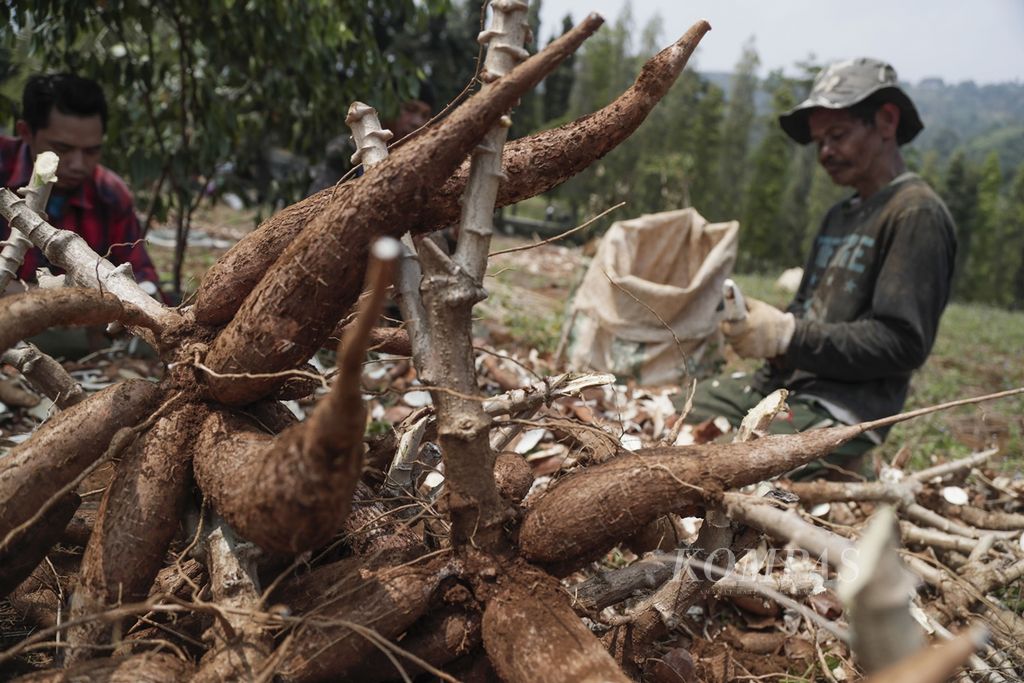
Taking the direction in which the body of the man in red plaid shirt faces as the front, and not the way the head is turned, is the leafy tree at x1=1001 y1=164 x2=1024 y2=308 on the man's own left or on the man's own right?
on the man's own left

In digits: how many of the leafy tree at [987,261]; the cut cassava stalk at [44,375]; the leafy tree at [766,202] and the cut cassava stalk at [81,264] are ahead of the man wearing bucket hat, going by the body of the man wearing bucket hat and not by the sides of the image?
2

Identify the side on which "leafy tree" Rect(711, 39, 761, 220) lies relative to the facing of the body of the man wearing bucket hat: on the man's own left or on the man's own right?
on the man's own right

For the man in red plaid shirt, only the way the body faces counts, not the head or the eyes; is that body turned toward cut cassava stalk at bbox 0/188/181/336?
yes

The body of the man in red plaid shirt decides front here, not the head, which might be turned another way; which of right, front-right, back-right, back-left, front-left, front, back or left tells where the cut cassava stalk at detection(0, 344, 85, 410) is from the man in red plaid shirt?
front

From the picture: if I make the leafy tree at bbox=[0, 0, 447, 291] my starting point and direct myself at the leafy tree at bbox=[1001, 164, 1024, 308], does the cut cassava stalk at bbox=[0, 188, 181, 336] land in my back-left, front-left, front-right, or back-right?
back-right

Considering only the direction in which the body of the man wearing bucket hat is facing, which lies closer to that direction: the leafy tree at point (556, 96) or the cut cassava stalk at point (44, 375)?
the cut cassava stalk

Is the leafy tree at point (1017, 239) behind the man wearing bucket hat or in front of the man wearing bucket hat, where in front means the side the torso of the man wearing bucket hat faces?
behind

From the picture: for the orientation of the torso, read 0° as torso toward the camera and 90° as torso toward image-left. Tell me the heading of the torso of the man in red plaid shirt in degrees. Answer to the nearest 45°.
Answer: approximately 0°

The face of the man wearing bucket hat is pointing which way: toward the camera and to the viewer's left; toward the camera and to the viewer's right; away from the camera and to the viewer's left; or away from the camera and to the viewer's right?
toward the camera and to the viewer's left

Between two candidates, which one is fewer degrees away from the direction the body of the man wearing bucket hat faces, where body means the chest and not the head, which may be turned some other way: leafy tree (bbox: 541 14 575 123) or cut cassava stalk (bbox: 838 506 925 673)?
the cut cassava stalk

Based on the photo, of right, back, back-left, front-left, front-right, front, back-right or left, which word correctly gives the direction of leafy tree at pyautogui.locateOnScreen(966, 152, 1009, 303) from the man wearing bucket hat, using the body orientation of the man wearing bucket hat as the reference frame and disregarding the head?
back-right

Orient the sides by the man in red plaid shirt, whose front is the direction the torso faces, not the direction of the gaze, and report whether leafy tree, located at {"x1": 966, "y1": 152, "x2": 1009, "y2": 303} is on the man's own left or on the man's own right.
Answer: on the man's own left

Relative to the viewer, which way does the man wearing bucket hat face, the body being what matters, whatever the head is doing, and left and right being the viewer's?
facing the viewer and to the left of the viewer
